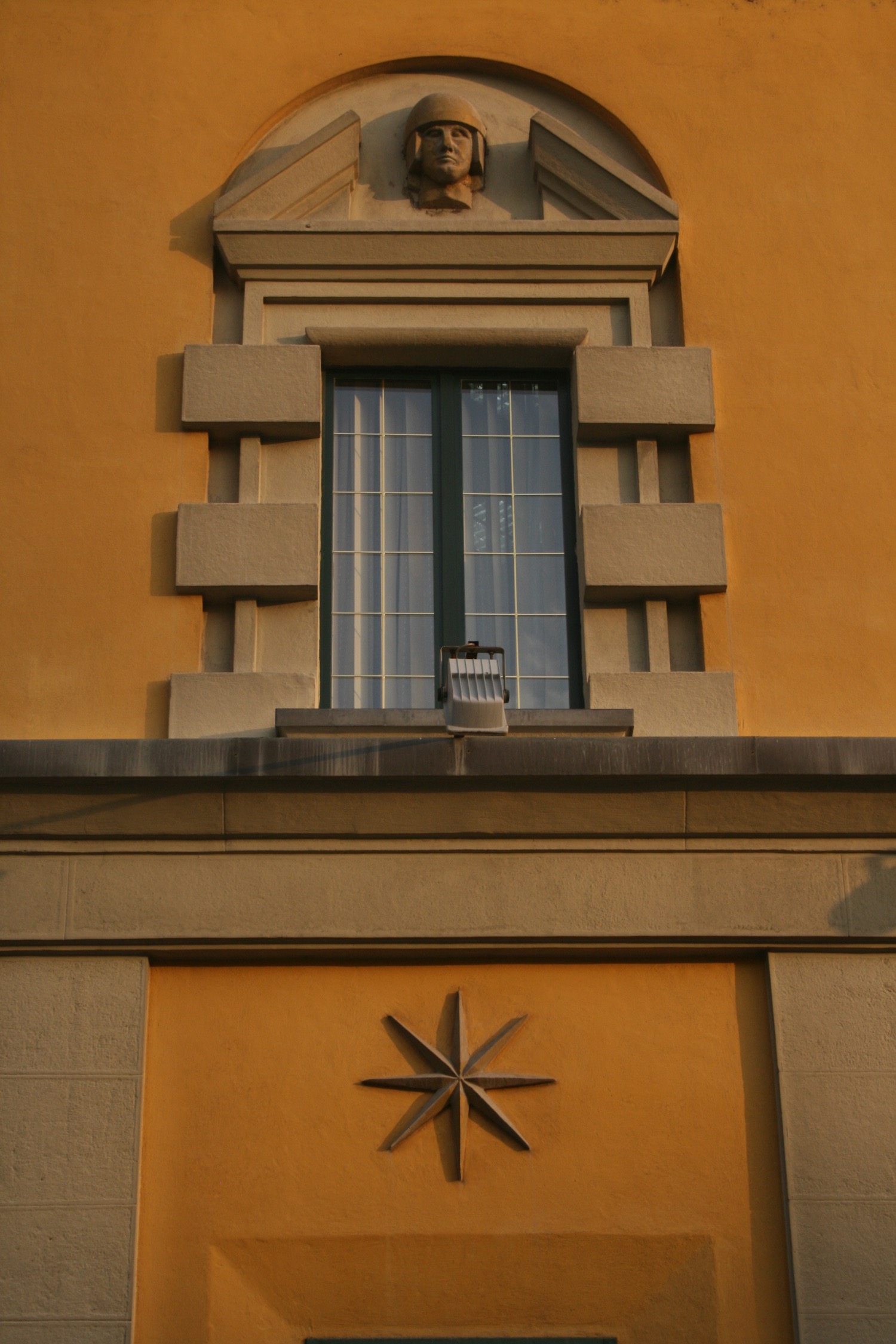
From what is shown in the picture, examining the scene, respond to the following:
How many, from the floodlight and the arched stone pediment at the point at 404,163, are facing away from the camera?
1

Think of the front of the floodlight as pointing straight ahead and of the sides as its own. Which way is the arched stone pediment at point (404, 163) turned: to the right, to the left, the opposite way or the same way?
the opposite way

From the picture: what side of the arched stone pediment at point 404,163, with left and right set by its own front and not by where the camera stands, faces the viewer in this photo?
front

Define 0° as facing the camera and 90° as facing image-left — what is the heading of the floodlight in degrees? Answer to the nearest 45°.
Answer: approximately 180°

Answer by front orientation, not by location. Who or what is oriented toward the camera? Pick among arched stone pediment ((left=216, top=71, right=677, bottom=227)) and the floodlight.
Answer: the arched stone pediment
